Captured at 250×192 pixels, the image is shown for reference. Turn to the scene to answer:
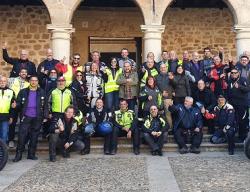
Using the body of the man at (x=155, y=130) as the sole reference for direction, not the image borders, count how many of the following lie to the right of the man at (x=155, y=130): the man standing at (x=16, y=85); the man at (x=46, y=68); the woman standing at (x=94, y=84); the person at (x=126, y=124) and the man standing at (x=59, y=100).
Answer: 5

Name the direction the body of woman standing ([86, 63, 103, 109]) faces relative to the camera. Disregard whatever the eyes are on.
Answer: toward the camera

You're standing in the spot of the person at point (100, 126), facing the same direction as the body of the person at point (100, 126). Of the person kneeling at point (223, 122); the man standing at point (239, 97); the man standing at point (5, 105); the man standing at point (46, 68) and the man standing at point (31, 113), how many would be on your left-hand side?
2

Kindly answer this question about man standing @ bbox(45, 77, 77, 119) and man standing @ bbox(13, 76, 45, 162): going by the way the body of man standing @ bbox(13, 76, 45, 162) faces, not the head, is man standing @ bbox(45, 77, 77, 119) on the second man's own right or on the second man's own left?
on the second man's own left

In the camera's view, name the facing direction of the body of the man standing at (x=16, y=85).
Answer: toward the camera

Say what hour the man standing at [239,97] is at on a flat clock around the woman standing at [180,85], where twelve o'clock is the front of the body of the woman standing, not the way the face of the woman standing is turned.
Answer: The man standing is roughly at 9 o'clock from the woman standing.

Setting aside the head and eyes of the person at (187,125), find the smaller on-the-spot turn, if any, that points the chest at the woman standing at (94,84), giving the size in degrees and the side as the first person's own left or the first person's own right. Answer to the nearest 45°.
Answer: approximately 90° to the first person's own right

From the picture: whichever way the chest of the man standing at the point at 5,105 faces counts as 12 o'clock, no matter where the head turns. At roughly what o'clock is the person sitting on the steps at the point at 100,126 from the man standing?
The person sitting on the steps is roughly at 9 o'clock from the man standing.

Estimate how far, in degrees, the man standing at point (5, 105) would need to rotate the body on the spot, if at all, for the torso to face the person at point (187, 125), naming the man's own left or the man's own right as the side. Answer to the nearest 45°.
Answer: approximately 90° to the man's own left

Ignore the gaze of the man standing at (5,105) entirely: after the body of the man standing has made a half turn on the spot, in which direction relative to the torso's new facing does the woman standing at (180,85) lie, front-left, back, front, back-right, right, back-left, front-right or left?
right
